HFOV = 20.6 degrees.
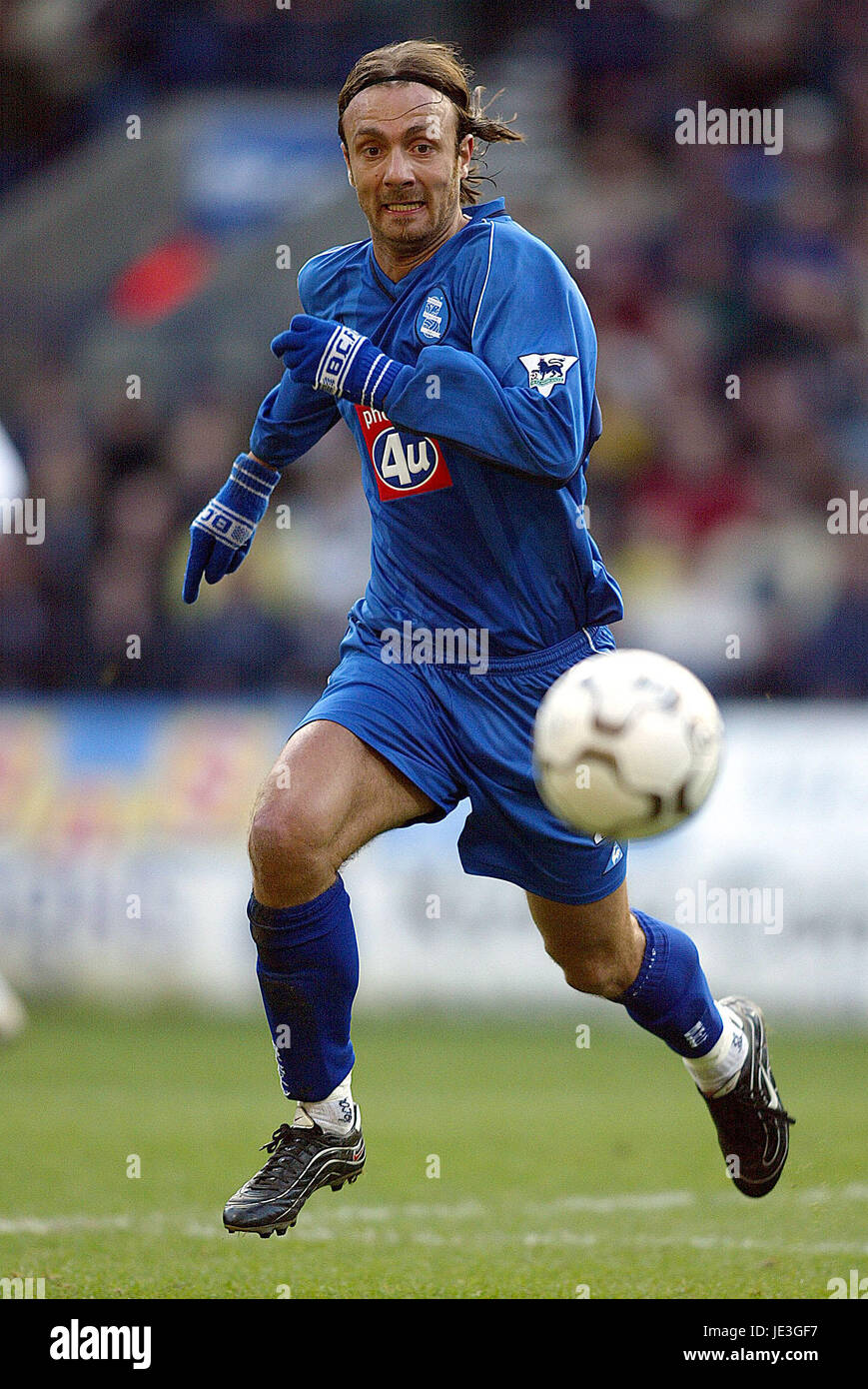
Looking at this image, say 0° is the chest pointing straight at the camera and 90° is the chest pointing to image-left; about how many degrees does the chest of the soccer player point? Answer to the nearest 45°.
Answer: approximately 45°

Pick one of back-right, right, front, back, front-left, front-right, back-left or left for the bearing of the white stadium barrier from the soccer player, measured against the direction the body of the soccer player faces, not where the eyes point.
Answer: back-right
